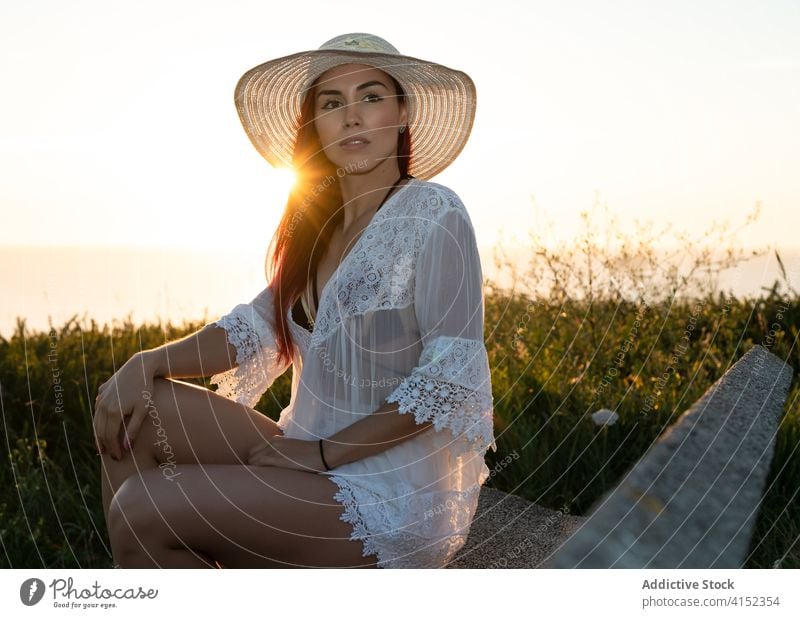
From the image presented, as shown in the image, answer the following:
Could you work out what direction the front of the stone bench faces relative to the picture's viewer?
facing to the left of the viewer

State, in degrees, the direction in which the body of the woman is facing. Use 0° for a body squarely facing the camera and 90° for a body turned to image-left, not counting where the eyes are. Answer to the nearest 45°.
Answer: approximately 45°
